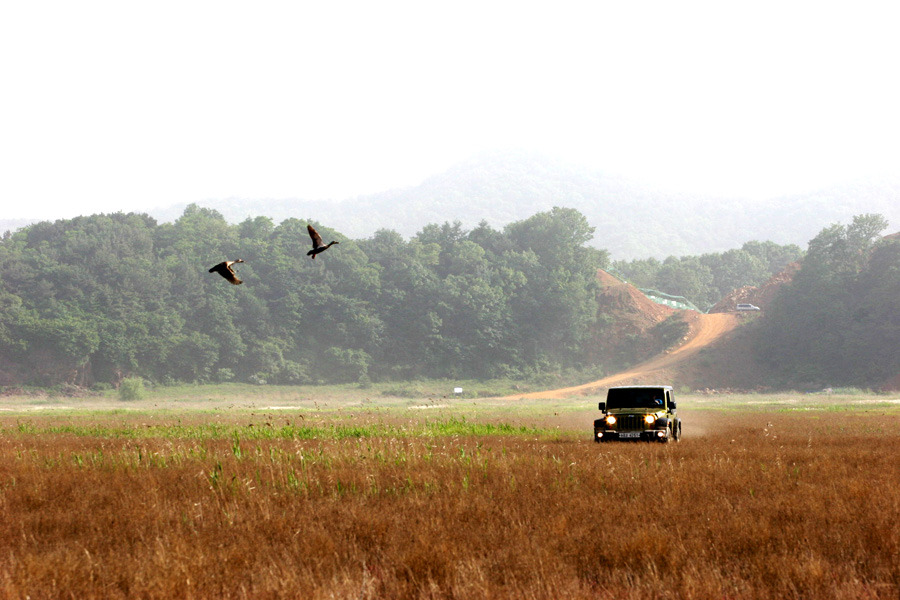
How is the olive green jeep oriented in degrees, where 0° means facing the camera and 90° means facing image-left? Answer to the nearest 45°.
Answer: approximately 0°
